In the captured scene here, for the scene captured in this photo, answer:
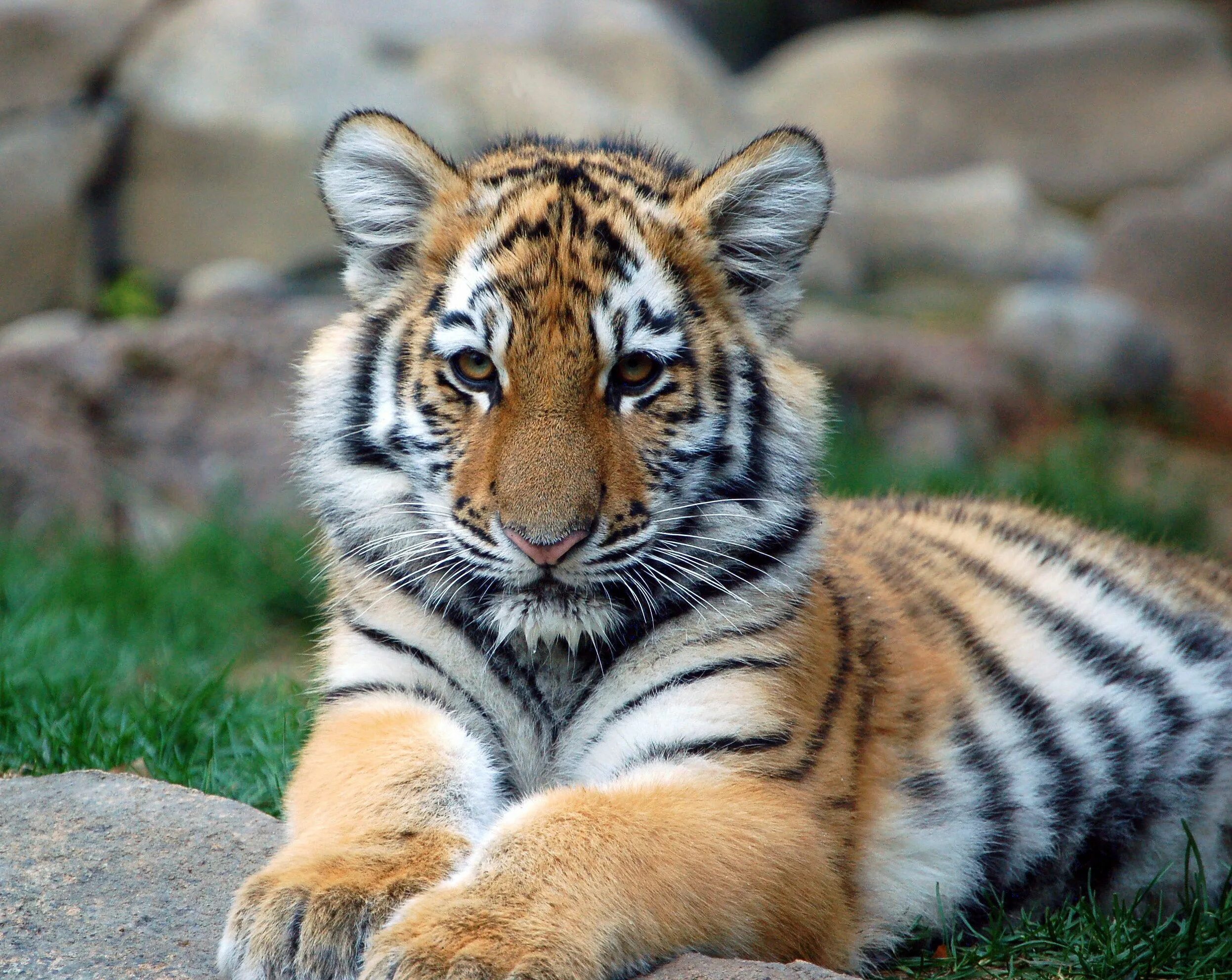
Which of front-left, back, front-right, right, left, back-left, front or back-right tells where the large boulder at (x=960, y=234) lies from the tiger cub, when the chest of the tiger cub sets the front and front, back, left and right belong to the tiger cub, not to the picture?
back-right

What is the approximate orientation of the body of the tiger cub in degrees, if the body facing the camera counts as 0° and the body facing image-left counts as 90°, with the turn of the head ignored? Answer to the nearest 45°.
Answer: approximately 45°

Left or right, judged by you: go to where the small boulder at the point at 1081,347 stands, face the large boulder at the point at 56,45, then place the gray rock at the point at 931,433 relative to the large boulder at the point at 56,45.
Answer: left

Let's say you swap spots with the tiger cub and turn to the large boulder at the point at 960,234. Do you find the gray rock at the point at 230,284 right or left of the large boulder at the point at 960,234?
left

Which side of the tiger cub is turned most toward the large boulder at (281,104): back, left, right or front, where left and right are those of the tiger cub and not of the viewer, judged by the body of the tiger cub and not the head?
right

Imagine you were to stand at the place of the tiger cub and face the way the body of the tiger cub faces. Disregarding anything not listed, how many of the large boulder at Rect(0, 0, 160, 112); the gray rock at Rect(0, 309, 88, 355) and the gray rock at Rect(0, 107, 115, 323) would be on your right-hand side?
3

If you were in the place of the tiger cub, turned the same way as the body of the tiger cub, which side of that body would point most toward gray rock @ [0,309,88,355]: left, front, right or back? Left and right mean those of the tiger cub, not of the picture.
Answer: right

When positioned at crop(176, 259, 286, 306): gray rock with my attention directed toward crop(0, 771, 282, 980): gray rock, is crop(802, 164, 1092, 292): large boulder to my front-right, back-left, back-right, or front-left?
back-left

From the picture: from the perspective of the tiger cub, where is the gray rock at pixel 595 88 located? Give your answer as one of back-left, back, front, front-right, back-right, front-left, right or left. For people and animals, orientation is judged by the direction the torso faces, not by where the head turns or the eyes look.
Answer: back-right

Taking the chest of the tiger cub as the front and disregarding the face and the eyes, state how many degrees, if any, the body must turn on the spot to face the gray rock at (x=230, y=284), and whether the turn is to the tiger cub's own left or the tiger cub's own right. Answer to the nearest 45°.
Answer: approximately 90° to the tiger cub's own right
